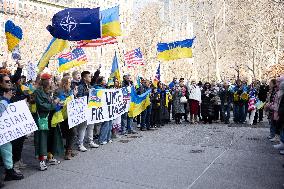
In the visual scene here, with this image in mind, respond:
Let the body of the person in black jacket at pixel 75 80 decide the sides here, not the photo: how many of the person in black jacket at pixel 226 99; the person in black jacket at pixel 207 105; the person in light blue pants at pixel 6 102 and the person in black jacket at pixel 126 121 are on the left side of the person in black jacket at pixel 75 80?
3

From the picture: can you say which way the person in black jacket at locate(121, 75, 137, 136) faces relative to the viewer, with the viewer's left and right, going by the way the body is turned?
facing the viewer and to the right of the viewer

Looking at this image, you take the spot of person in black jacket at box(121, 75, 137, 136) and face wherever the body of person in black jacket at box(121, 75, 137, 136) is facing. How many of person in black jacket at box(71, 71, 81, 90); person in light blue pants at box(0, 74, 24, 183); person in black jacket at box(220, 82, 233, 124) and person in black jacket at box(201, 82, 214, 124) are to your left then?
2

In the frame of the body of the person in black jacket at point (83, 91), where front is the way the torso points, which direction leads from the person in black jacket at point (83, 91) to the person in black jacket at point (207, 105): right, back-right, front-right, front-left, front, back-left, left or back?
left

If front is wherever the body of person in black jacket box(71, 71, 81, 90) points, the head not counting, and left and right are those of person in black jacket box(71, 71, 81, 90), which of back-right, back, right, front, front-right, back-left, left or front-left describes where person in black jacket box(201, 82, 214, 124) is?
left

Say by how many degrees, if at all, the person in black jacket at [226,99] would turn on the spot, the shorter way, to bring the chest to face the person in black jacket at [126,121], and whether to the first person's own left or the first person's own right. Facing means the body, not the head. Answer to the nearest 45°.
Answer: approximately 45° to the first person's own right

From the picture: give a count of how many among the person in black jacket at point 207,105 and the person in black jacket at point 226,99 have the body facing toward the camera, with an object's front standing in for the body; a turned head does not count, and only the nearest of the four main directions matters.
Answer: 2

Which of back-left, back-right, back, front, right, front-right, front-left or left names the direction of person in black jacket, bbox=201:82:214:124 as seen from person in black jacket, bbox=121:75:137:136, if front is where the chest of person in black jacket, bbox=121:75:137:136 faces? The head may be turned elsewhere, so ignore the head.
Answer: left

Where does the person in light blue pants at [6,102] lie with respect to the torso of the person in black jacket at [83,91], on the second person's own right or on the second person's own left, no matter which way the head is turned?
on the second person's own right

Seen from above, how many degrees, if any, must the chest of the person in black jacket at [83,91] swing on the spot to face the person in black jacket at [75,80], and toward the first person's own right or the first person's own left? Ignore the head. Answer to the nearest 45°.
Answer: approximately 135° to the first person's own left
